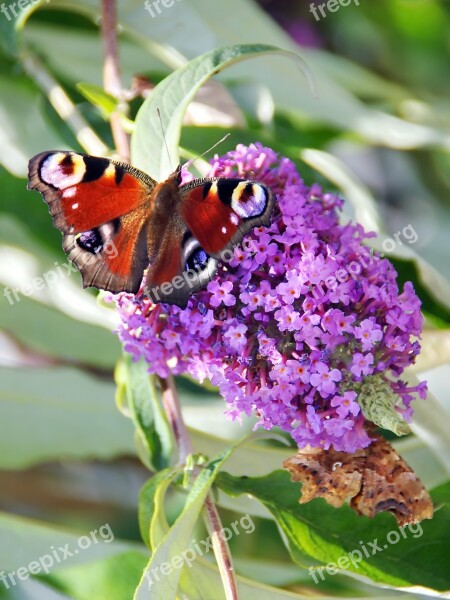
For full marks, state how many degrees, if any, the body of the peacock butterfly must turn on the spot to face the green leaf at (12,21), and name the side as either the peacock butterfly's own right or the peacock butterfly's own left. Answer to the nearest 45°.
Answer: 0° — it already faces it

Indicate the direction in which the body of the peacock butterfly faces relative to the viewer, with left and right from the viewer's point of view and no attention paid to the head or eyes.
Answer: facing away from the viewer

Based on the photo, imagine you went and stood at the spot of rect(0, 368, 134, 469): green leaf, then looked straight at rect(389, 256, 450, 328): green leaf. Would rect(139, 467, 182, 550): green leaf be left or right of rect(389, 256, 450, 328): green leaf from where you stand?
right
